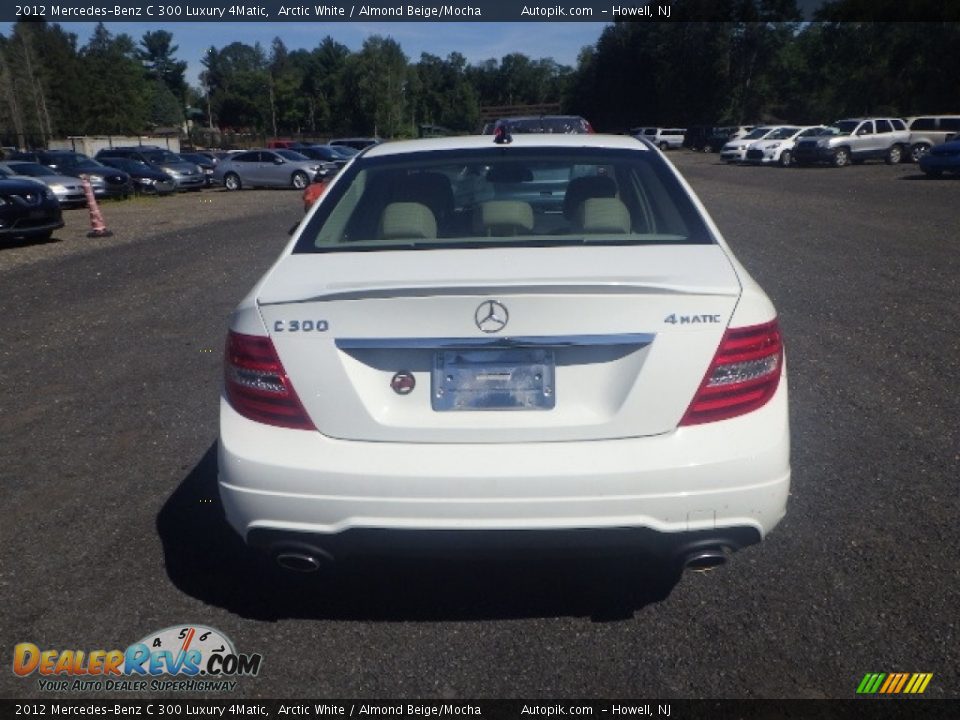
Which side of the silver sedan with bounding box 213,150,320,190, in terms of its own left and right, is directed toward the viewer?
right

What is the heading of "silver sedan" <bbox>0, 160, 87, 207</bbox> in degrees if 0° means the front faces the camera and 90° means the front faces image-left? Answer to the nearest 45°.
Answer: approximately 315°

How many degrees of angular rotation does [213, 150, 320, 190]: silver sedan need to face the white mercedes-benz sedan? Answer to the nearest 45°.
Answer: approximately 90° to its right

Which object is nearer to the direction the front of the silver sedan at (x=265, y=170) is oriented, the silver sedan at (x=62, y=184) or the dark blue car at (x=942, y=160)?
the dark blue car

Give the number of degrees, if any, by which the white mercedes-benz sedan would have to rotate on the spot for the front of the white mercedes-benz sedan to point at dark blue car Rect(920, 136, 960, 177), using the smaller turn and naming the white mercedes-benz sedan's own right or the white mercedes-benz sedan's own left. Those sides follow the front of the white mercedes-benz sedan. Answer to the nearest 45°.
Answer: approximately 45° to the white mercedes-benz sedan's own right

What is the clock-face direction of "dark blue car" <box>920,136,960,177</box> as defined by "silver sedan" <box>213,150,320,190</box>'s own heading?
The dark blue car is roughly at 1 o'clock from the silver sedan.

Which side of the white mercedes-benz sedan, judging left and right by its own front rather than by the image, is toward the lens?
back

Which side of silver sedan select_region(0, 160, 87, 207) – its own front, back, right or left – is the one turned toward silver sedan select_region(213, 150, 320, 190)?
left

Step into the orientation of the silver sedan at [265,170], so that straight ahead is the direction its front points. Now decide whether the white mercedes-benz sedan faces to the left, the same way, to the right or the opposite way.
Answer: to the left

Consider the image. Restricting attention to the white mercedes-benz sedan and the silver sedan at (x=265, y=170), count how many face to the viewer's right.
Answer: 1

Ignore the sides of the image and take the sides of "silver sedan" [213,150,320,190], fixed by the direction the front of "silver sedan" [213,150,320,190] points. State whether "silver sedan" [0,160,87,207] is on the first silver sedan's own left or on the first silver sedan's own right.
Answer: on the first silver sedan's own right

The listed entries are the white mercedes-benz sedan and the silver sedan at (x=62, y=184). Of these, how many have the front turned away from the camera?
1

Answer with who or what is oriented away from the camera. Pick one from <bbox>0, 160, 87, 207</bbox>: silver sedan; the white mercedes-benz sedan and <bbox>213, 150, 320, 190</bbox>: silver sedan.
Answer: the white mercedes-benz sedan
